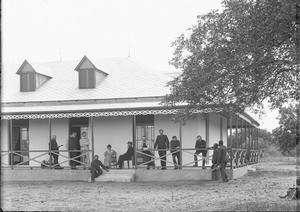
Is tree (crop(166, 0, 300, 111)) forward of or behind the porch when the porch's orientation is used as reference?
forward

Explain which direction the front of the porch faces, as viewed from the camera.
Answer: facing the viewer

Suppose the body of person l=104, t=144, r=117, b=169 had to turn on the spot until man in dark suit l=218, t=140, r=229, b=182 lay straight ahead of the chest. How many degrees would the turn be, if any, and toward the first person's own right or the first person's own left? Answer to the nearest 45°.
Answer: approximately 45° to the first person's own left
